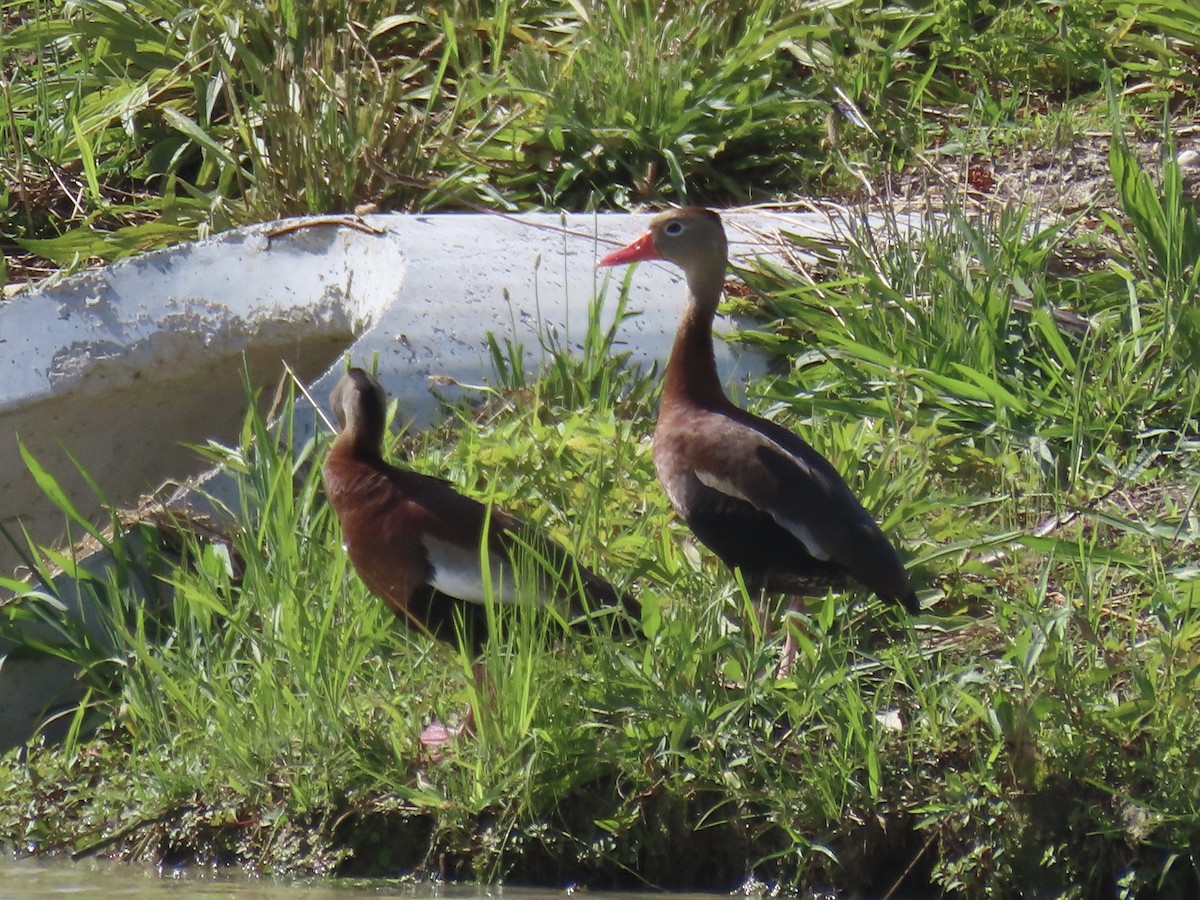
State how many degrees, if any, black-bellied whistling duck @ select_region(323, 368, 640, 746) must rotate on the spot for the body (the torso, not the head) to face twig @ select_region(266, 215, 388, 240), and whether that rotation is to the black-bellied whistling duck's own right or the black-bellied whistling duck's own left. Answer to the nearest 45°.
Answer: approximately 90° to the black-bellied whistling duck's own right

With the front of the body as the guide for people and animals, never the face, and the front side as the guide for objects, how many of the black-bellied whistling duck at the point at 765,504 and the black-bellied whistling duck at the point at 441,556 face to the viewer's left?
2

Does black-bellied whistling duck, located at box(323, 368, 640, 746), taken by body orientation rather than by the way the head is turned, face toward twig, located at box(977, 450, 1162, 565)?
no

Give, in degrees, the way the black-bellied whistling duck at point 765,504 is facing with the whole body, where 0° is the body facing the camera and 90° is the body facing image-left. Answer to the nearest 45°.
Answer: approximately 90°

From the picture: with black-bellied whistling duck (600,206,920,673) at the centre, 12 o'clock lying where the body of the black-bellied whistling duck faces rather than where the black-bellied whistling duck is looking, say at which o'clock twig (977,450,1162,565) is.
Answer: The twig is roughly at 5 o'clock from the black-bellied whistling duck.

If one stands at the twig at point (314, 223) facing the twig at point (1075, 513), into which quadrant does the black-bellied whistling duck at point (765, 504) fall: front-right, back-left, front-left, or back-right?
front-right

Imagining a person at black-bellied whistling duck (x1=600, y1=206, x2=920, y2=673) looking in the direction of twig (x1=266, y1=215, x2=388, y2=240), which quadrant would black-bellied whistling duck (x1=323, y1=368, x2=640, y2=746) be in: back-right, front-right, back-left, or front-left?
front-left

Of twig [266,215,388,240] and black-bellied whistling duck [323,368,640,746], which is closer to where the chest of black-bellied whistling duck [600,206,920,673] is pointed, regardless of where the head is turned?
the black-bellied whistling duck

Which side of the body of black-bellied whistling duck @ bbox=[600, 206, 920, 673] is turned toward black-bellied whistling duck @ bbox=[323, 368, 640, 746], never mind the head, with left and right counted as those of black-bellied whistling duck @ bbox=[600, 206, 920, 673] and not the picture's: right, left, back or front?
front

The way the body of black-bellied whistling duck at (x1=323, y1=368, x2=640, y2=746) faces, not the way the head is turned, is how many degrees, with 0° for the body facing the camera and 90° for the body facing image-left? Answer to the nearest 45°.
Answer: approximately 90°

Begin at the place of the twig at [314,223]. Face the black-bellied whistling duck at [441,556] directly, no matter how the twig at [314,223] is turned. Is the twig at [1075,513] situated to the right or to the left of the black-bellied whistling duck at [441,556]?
left

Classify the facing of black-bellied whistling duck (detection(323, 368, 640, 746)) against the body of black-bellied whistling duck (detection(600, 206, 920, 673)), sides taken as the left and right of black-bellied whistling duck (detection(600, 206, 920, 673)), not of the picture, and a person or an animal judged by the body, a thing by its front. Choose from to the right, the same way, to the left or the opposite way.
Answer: the same way
